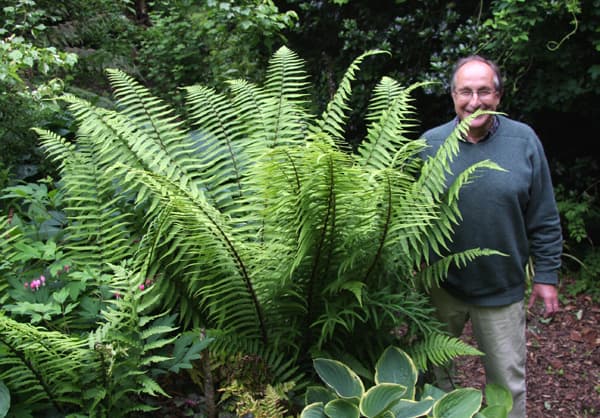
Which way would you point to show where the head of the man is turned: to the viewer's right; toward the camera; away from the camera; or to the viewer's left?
toward the camera

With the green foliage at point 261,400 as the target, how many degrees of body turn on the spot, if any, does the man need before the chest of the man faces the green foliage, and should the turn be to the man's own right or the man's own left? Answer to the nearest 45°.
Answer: approximately 45° to the man's own right

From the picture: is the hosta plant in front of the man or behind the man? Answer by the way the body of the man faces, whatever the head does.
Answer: in front

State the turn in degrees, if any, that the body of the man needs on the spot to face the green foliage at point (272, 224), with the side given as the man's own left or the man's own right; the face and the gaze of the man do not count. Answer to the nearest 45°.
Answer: approximately 45° to the man's own right

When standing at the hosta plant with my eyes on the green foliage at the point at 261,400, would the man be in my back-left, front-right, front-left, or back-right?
back-right

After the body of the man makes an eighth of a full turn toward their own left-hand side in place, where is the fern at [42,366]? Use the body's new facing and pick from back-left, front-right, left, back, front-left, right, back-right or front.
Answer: right

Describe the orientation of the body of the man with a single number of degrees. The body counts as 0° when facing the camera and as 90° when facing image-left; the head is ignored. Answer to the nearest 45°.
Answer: approximately 0°
